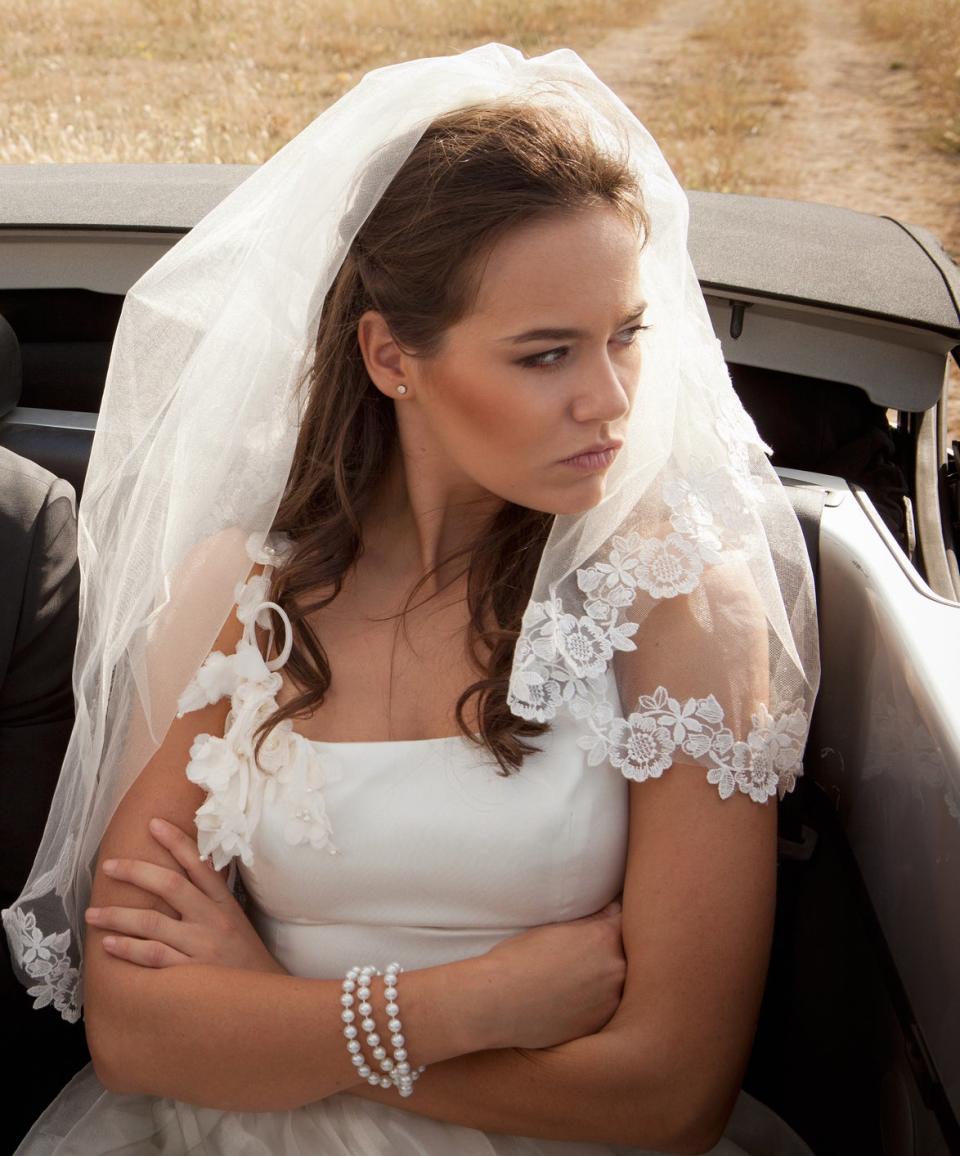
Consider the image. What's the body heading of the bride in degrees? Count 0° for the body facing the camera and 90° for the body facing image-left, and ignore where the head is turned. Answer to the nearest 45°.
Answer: approximately 0°
